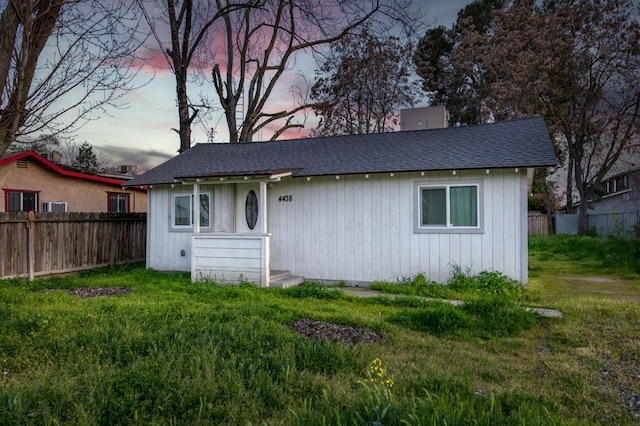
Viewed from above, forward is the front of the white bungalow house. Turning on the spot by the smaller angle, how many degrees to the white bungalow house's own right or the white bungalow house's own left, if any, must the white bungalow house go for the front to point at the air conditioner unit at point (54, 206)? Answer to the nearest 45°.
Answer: approximately 135° to the white bungalow house's own right

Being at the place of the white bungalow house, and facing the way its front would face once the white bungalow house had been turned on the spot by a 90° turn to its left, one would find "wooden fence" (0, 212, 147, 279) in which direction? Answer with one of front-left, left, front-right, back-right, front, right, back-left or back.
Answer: back

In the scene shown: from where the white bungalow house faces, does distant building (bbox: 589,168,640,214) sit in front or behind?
behind

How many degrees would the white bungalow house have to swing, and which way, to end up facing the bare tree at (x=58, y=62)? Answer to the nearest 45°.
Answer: approximately 45° to its right

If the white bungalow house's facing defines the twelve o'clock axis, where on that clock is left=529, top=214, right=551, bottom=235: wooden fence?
The wooden fence is roughly at 7 o'clock from the white bungalow house.

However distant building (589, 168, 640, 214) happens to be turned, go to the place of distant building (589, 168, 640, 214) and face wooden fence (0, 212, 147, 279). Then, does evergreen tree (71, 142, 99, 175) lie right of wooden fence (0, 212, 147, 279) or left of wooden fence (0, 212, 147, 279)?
right

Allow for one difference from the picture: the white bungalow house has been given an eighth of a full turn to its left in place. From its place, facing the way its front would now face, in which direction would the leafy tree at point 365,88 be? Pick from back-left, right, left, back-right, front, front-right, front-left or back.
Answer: back-left

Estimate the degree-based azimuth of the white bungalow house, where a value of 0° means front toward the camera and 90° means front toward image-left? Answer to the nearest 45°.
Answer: approximately 0°

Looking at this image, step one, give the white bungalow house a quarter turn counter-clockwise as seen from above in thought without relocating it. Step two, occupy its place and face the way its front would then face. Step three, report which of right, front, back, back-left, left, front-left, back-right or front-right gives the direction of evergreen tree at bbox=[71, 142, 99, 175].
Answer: back-left

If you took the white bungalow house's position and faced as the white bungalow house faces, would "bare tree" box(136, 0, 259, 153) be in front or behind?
behind
